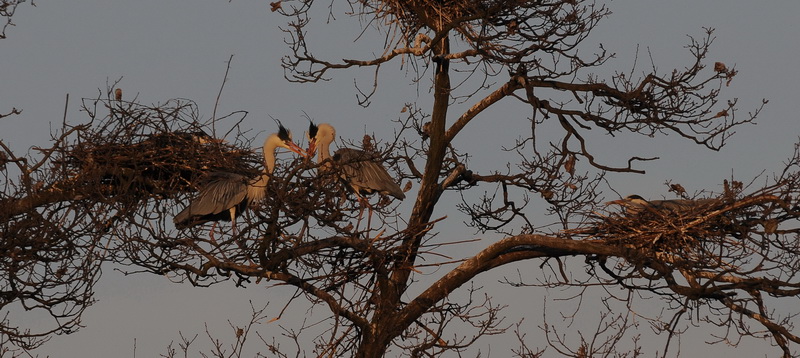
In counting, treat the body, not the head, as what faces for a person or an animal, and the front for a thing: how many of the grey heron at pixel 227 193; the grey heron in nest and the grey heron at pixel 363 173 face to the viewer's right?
1

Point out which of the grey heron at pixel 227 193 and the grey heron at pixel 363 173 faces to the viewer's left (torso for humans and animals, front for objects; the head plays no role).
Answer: the grey heron at pixel 363 173

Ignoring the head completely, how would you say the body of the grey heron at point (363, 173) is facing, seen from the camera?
to the viewer's left

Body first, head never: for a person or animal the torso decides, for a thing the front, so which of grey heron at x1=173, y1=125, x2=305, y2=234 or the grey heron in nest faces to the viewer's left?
the grey heron in nest

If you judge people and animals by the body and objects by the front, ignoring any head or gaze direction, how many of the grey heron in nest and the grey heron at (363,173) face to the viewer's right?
0

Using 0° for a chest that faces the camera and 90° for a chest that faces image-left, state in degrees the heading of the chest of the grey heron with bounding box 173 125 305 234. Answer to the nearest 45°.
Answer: approximately 270°

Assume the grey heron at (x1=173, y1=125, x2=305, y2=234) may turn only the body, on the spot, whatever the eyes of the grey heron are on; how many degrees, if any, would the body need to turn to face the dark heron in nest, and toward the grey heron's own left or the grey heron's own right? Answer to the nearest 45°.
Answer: approximately 45° to the grey heron's own right

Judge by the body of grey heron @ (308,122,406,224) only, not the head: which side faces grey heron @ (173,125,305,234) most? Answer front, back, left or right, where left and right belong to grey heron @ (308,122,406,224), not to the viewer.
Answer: front

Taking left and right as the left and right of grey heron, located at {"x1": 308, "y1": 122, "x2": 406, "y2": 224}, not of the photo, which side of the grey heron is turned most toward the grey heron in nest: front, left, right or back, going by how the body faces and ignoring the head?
back

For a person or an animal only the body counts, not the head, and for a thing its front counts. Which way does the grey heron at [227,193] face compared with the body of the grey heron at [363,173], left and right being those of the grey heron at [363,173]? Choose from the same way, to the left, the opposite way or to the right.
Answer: the opposite way

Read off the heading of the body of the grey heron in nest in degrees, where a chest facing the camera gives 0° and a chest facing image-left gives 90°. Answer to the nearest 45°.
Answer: approximately 90°

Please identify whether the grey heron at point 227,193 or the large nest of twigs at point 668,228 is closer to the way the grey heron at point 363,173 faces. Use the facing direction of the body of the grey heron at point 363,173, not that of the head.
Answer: the grey heron
